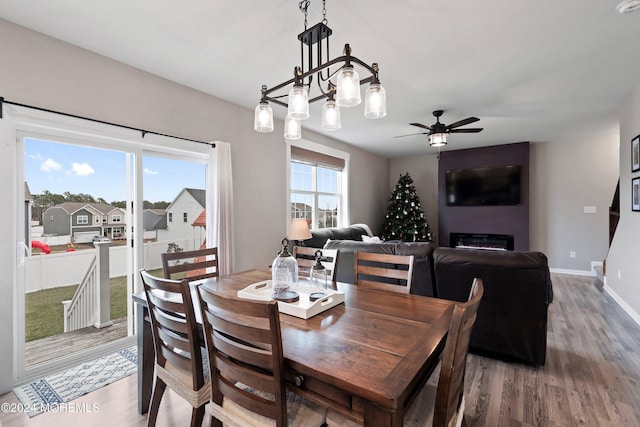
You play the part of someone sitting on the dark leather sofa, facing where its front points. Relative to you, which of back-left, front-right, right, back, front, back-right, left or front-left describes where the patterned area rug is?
back-left

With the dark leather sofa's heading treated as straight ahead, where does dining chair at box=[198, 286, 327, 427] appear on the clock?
The dining chair is roughly at 7 o'clock from the dark leather sofa.

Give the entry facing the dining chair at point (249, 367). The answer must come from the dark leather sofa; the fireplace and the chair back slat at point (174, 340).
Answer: the fireplace

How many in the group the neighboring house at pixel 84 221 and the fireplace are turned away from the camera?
0

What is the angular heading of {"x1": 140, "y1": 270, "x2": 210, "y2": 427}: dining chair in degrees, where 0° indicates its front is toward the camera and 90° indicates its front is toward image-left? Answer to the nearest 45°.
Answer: approximately 225°

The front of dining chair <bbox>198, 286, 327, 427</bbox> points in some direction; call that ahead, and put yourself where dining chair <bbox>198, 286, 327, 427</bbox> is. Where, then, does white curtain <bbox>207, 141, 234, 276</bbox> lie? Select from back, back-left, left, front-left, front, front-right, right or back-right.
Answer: front-left

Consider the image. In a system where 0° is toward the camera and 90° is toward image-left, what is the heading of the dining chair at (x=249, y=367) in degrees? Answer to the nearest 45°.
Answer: approximately 225°

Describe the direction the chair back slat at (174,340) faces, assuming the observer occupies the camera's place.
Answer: facing away from the viewer and to the right of the viewer

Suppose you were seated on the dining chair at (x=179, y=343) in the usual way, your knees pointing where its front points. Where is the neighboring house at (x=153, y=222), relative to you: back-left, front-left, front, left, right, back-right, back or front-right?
front-left

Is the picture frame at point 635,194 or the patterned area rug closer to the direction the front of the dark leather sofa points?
the picture frame

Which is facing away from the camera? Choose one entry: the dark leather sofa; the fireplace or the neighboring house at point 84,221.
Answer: the dark leather sofa

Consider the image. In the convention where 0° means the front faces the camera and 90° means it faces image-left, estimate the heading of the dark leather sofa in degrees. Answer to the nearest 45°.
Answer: approximately 180°

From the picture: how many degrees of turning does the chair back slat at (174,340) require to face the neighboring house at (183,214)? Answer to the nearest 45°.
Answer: approximately 45° to its left
